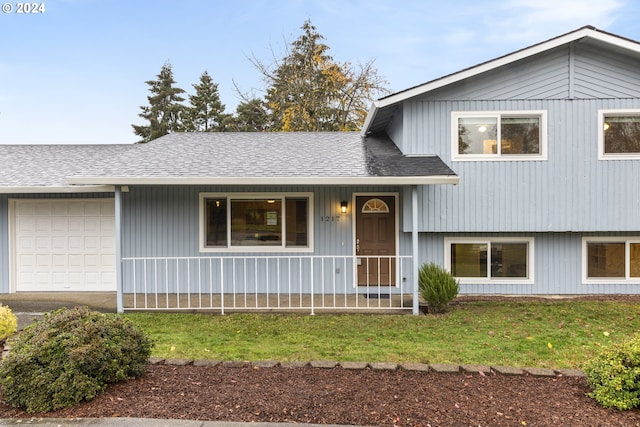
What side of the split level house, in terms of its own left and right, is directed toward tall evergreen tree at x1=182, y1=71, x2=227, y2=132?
back

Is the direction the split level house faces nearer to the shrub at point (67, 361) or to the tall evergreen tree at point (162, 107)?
the shrub

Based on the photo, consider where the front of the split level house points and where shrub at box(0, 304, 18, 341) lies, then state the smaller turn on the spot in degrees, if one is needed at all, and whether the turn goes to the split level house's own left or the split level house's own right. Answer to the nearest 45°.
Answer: approximately 45° to the split level house's own right

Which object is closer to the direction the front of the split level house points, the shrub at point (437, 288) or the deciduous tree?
the shrub

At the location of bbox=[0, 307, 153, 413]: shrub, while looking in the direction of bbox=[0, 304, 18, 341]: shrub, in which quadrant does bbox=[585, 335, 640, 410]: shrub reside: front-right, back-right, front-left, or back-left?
back-right

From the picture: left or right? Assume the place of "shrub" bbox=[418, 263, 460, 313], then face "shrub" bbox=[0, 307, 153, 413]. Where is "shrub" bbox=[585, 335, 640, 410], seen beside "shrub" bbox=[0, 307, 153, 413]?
left

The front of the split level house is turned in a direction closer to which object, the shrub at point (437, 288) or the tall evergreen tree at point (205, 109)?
the shrub

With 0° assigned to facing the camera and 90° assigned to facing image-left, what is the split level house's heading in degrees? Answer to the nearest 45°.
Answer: approximately 0°

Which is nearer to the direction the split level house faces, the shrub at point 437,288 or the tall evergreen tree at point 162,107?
the shrub

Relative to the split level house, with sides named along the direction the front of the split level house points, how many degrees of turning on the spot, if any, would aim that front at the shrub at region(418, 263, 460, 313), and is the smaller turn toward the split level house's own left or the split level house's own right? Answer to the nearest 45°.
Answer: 0° — it already faces it

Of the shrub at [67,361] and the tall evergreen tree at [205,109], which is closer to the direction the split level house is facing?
the shrub

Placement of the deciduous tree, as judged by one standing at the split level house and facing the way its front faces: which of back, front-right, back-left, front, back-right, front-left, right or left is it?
back

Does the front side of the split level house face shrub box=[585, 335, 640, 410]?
yes
